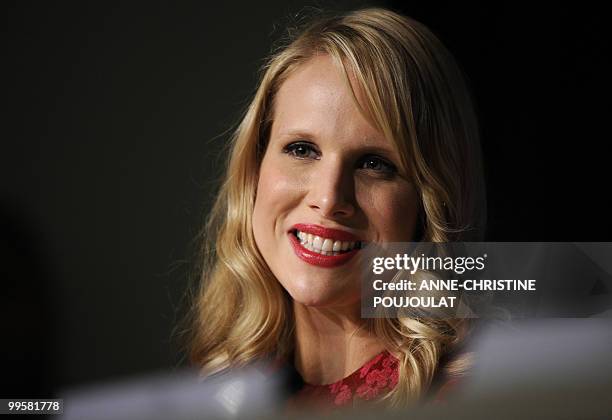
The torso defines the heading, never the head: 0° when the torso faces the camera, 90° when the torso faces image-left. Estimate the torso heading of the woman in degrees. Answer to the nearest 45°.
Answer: approximately 0°
